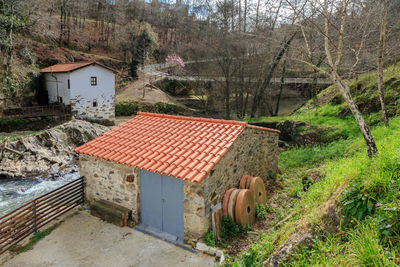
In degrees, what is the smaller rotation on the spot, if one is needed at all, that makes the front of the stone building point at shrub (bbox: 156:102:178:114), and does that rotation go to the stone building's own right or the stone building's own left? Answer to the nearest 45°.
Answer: approximately 135° to the stone building's own right

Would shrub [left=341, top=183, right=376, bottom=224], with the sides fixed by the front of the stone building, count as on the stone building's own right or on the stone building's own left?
on the stone building's own left

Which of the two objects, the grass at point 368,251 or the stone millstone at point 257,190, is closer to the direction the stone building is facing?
the grass

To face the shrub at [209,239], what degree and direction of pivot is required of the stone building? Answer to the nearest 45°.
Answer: approximately 90° to its left

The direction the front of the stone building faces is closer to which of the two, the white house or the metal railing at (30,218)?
the metal railing

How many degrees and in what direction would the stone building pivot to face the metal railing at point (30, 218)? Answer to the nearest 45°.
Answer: approximately 45° to its right

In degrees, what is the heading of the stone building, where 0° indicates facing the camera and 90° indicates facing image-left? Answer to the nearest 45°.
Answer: approximately 45°
